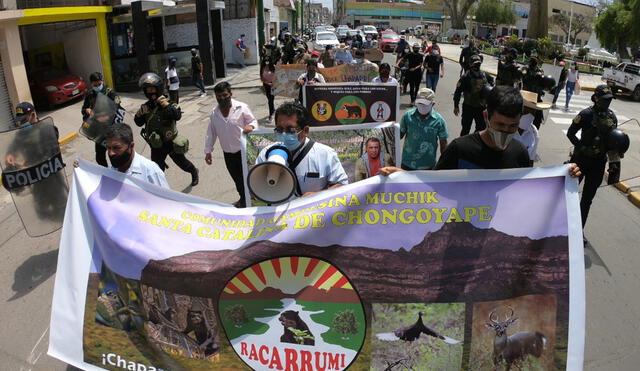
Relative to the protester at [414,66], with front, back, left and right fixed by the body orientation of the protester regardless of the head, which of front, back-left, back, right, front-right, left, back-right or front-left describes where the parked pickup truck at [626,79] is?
back-left

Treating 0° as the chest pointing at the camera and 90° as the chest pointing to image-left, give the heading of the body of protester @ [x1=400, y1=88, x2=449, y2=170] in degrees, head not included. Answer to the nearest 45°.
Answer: approximately 0°

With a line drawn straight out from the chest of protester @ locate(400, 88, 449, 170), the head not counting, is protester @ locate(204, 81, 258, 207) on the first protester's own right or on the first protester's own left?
on the first protester's own right

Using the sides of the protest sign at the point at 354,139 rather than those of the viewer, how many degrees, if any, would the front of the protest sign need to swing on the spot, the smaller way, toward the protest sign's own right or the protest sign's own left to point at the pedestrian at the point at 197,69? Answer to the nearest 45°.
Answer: approximately 180°

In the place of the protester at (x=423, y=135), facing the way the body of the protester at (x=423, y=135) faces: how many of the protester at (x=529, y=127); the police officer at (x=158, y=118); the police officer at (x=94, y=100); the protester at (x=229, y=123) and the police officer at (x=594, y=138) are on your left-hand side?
2

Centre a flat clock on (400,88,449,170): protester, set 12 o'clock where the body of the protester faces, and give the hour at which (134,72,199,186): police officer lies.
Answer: The police officer is roughly at 3 o'clock from the protester.

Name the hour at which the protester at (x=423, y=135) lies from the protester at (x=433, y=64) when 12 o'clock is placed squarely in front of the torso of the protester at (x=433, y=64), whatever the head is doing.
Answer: the protester at (x=423, y=135) is roughly at 12 o'clock from the protester at (x=433, y=64).

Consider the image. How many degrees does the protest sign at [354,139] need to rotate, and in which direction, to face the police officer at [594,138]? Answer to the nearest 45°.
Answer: approximately 90° to its left

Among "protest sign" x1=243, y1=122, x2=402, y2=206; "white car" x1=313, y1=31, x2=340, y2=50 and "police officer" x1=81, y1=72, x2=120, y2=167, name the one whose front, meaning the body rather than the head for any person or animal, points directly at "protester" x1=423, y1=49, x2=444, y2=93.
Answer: the white car

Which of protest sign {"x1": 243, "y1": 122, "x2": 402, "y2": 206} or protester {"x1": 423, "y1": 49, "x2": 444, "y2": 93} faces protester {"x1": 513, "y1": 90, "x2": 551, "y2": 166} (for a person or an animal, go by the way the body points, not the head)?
protester {"x1": 423, "y1": 49, "x2": 444, "y2": 93}

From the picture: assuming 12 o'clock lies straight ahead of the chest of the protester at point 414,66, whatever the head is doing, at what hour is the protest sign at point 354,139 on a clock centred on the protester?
The protest sign is roughly at 12 o'clock from the protester.

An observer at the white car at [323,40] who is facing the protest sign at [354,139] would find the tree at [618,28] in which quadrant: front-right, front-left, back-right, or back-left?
front-left

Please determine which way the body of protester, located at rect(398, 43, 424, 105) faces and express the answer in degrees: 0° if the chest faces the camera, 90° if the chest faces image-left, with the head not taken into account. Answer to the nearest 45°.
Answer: approximately 0°

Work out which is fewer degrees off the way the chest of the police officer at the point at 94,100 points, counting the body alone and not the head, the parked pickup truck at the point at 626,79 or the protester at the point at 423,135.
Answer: the protester

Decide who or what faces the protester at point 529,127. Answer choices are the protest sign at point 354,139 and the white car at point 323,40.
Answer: the white car

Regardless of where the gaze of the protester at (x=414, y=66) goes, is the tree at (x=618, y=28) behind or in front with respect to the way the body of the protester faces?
behind
